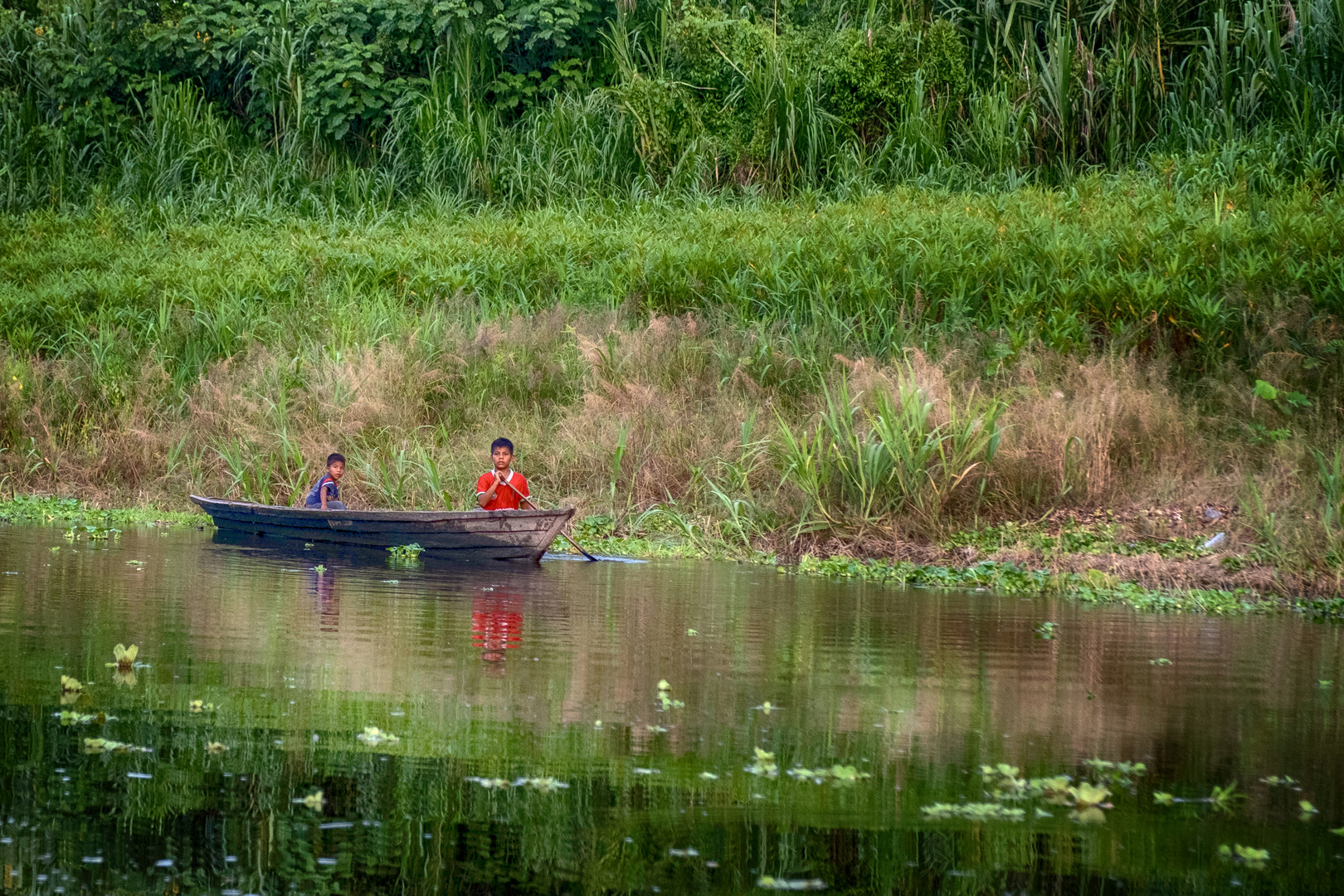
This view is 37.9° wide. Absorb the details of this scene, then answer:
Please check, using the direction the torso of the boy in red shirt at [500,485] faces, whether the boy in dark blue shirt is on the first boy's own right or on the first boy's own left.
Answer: on the first boy's own right

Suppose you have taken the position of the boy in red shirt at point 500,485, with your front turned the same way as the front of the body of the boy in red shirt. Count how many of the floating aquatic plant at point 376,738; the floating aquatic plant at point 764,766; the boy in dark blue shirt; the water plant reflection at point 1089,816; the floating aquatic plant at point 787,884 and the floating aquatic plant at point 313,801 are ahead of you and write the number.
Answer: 5

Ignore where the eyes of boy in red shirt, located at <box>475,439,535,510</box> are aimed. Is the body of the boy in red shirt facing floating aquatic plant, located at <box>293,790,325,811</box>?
yes

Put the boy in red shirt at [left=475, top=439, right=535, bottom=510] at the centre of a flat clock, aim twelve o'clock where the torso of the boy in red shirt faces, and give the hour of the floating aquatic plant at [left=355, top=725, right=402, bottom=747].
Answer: The floating aquatic plant is roughly at 12 o'clock from the boy in red shirt.

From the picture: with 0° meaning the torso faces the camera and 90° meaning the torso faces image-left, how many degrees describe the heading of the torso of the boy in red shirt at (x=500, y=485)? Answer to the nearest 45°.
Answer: approximately 0°

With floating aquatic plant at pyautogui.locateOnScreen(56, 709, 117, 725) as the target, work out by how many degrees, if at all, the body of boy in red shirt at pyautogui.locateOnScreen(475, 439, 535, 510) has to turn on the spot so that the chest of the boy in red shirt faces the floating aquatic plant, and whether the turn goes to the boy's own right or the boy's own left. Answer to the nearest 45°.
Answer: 0° — they already face it

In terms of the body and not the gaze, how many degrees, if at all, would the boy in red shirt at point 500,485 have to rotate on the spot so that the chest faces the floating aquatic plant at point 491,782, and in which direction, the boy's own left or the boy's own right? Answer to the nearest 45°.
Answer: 0° — they already face it

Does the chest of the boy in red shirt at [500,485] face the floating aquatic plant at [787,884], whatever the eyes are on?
yes

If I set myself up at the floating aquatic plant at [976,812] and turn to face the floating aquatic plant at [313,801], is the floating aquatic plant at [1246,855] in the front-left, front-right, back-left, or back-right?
back-left

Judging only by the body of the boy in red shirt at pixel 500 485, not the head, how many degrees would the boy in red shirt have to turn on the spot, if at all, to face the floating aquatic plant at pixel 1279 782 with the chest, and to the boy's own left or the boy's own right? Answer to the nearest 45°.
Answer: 0° — they already face it

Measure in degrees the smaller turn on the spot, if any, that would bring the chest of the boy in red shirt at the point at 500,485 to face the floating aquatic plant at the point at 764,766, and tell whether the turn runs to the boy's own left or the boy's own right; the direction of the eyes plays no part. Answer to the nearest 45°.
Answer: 0° — they already face it
